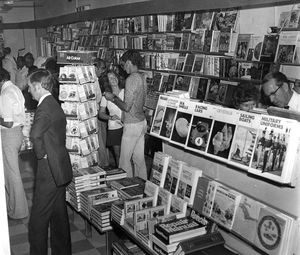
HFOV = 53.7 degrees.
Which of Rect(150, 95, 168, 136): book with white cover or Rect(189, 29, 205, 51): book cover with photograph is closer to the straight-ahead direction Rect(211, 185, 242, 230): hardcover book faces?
the book with white cover

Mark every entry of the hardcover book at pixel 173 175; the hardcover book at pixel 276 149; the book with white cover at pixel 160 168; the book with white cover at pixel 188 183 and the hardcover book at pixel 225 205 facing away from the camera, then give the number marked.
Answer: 0

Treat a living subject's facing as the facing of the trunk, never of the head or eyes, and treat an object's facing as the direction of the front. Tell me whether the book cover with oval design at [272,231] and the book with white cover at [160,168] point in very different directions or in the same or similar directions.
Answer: same or similar directions

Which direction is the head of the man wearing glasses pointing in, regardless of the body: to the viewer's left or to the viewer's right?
to the viewer's left

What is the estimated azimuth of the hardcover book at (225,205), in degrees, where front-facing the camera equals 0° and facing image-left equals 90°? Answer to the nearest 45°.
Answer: approximately 45°

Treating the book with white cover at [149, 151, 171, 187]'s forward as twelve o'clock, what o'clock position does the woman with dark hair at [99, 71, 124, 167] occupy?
The woman with dark hair is roughly at 4 o'clock from the book with white cover.

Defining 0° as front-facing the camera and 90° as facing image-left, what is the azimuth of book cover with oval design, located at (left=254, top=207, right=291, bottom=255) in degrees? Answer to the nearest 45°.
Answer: approximately 45°

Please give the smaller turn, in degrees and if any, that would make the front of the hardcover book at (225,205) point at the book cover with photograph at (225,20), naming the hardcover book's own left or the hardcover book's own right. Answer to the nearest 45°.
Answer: approximately 135° to the hardcover book's own right

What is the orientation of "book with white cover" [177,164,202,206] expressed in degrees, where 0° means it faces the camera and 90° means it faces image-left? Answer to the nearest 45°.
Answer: approximately 45°
